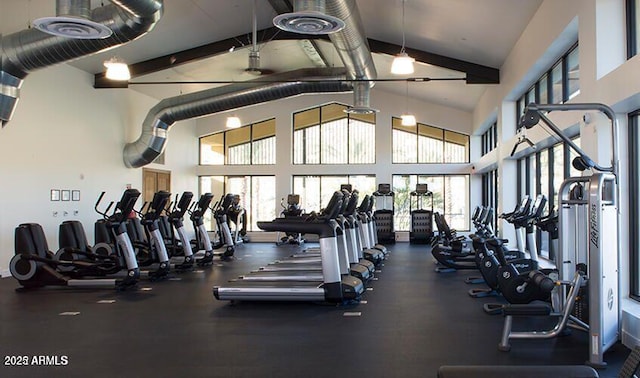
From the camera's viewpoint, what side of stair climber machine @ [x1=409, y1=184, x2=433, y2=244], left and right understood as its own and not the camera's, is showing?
back

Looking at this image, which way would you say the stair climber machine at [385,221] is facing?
away from the camera

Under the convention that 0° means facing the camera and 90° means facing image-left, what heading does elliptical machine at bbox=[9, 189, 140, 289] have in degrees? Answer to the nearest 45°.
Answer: approximately 270°

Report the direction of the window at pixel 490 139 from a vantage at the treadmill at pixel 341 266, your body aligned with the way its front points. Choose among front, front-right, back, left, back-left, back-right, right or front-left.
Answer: front-left

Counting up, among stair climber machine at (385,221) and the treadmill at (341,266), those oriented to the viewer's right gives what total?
1

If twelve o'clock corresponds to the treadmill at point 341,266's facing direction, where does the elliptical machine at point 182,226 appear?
The elliptical machine is roughly at 7 o'clock from the treadmill.

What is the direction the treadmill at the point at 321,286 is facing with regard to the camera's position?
facing to the right of the viewer

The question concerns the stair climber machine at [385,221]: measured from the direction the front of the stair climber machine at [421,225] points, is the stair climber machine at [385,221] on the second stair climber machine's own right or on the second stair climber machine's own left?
on the second stair climber machine's own left

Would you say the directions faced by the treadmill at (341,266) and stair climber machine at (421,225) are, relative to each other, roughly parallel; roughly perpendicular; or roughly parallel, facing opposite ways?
roughly perpendicular
